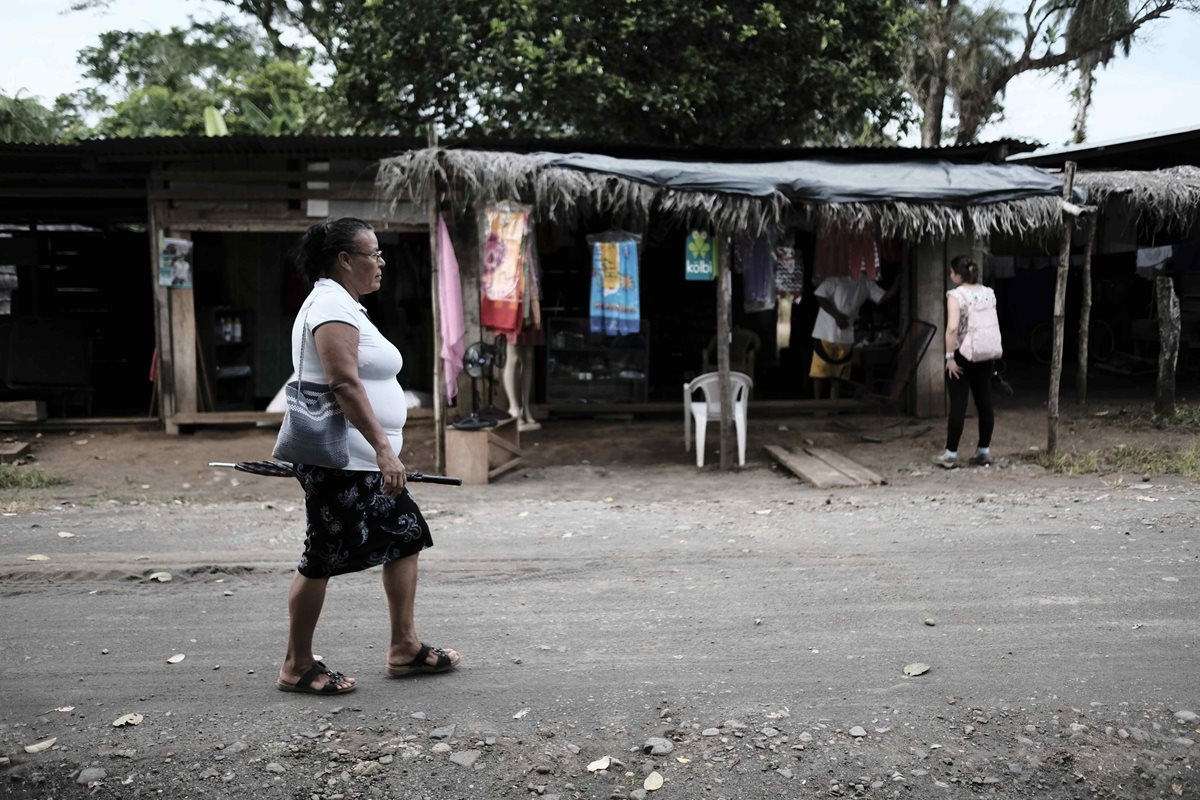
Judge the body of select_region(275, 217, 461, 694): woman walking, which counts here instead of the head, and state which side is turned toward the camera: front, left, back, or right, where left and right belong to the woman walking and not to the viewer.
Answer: right

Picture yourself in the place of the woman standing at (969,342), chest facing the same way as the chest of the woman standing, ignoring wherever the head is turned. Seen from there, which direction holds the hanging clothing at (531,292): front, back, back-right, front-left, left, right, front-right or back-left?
front-left

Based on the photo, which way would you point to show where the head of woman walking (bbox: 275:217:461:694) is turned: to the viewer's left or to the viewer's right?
to the viewer's right

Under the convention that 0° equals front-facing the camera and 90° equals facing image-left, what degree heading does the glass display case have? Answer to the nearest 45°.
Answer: approximately 0°

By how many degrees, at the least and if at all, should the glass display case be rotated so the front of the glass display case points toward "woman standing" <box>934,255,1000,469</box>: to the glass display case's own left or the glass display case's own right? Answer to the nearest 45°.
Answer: approximately 45° to the glass display case's own left

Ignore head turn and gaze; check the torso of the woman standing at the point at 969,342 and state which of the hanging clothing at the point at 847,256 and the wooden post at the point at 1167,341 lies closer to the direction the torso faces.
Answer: the hanging clothing

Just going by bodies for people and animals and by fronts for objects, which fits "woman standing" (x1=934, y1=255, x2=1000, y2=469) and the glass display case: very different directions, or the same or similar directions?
very different directions

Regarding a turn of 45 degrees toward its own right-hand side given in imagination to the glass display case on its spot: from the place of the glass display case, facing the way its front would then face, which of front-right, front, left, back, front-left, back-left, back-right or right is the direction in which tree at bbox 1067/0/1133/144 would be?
back

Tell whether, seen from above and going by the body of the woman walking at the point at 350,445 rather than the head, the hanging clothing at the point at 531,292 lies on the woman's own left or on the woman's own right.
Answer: on the woman's own left

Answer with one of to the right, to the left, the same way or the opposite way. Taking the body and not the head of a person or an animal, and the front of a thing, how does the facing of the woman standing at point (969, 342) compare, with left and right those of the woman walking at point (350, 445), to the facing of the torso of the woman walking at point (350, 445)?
to the left

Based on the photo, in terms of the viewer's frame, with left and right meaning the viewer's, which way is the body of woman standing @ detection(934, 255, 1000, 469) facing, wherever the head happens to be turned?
facing away from the viewer and to the left of the viewer

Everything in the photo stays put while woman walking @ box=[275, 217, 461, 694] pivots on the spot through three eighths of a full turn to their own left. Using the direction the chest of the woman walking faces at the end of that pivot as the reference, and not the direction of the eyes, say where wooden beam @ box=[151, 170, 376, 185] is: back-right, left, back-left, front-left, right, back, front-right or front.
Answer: front-right

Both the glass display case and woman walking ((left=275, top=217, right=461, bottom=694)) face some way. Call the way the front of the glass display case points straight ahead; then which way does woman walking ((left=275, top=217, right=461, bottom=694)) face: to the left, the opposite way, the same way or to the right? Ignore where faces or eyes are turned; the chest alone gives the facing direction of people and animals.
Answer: to the left

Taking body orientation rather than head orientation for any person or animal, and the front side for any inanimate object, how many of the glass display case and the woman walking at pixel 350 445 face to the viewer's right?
1

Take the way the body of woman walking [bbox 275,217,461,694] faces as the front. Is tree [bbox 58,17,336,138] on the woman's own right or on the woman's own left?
on the woman's own left
